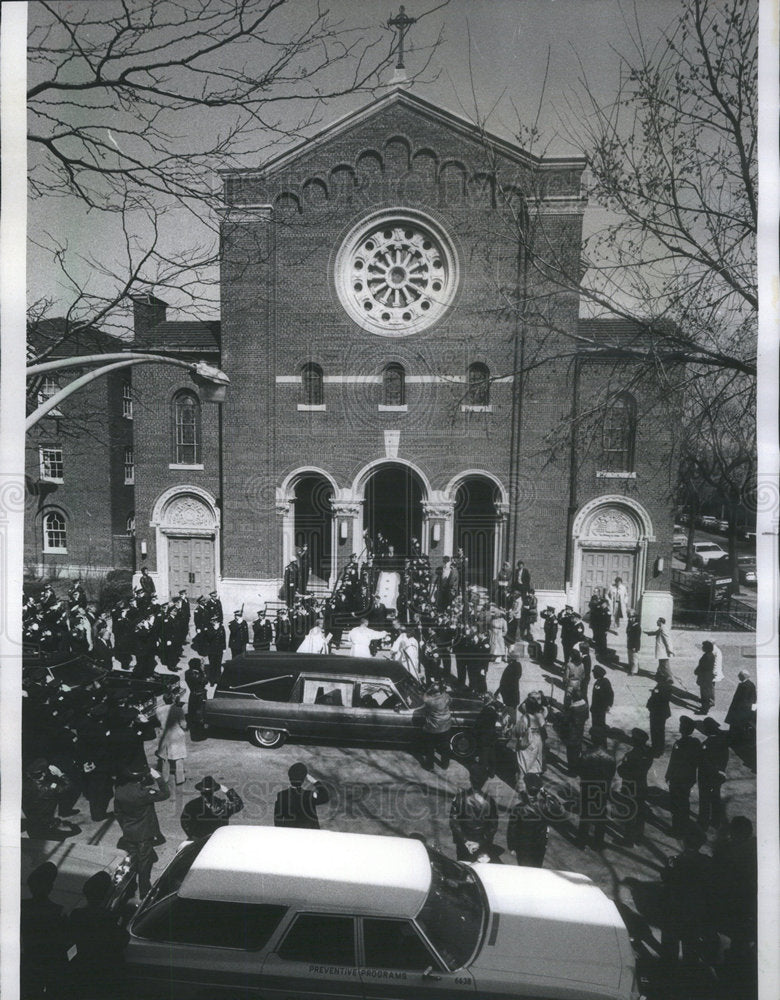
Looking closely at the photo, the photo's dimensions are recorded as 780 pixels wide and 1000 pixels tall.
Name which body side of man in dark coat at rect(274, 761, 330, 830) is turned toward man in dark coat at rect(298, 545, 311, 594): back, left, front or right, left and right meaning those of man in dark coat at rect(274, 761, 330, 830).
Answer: front

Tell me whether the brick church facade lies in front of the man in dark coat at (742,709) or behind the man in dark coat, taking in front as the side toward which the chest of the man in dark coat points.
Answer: in front

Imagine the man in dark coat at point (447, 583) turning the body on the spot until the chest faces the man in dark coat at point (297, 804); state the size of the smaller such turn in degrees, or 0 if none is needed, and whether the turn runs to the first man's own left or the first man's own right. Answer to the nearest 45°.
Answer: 0° — they already face them

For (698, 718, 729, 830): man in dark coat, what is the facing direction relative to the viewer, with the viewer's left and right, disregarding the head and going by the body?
facing away from the viewer and to the left of the viewer

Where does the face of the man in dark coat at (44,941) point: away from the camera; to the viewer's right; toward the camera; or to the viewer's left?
away from the camera

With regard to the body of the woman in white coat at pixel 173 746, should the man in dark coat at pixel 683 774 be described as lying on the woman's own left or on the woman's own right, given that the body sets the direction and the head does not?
on the woman's own right

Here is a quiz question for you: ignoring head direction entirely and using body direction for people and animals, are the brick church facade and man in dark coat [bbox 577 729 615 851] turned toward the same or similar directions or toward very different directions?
very different directions

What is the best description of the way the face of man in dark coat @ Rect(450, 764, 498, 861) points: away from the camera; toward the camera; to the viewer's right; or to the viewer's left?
away from the camera

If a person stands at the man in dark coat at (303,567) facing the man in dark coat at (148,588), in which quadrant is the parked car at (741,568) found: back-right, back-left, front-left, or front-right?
back-right

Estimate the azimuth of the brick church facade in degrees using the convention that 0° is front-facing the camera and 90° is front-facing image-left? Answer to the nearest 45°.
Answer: approximately 0°

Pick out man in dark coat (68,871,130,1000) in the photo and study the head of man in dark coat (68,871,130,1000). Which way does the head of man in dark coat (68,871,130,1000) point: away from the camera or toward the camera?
away from the camera

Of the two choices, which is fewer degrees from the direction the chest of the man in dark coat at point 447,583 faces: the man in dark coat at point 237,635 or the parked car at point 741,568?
the man in dark coat

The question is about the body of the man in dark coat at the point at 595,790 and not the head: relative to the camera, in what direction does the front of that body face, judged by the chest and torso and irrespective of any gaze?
away from the camera

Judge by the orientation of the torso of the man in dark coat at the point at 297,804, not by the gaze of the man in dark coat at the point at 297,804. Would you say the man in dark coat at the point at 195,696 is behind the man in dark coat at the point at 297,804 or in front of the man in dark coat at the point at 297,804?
in front

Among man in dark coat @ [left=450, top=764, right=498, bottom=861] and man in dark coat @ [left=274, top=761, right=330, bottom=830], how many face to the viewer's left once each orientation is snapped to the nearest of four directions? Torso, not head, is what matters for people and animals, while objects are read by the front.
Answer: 0

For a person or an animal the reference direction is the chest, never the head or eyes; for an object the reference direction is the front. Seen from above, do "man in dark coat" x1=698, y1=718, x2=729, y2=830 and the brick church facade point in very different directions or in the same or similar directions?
very different directions

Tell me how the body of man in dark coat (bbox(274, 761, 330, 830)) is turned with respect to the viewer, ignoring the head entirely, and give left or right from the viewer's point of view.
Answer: facing away from the viewer

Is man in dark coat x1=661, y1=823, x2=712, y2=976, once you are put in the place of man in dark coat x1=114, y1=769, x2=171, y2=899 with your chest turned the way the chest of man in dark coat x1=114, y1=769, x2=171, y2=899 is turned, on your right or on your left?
on your right

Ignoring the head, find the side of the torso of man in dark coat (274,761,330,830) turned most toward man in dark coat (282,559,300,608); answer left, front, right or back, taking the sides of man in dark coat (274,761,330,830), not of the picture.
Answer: front
